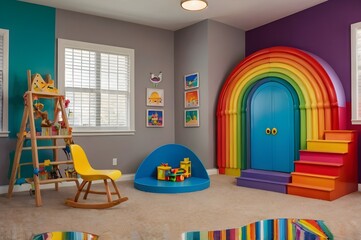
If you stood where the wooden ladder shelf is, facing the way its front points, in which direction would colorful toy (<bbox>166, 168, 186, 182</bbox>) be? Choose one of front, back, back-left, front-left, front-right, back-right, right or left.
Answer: front-left

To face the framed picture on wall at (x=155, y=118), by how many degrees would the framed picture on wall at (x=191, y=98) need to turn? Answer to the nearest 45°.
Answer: approximately 45° to its right

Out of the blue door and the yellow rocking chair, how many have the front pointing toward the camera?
1

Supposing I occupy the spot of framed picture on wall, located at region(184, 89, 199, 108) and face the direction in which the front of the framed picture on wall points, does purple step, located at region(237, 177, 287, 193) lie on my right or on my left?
on my left

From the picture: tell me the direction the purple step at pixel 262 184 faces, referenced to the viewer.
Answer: facing the viewer and to the left of the viewer

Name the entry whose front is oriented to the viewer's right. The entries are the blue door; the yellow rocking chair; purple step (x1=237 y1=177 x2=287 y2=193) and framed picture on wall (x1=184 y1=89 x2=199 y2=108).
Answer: the yellow rocking chair

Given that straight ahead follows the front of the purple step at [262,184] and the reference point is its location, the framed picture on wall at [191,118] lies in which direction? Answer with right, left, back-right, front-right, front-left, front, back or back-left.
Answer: right

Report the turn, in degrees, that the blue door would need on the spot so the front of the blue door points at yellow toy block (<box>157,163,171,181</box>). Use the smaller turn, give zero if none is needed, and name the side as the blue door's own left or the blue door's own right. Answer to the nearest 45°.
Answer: approximately 45° to the blue door's own right

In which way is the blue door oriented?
toward the camera

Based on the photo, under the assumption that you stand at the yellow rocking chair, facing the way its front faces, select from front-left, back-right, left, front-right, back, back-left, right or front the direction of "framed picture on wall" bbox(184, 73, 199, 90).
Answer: front-left

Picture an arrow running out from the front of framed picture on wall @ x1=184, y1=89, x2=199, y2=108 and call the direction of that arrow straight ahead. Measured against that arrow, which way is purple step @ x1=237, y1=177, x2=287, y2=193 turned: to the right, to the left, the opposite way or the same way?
the same way

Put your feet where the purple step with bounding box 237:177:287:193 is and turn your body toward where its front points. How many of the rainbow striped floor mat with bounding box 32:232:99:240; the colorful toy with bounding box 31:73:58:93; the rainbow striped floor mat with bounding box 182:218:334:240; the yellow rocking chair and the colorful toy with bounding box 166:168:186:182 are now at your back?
0

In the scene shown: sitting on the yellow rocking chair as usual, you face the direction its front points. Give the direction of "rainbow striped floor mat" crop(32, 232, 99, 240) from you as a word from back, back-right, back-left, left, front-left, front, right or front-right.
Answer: right

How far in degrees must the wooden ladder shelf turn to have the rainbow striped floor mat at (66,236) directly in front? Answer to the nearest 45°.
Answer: approximately 45° to its right

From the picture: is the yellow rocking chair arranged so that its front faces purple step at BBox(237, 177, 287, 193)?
yes

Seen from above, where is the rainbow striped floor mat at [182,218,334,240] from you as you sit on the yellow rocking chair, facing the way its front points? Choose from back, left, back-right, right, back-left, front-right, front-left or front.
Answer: front-right

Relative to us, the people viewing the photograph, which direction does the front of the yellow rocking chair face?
facing to the right of the viewer

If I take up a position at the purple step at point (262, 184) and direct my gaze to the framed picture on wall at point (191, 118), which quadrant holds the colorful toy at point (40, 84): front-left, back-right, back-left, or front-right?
front-left
